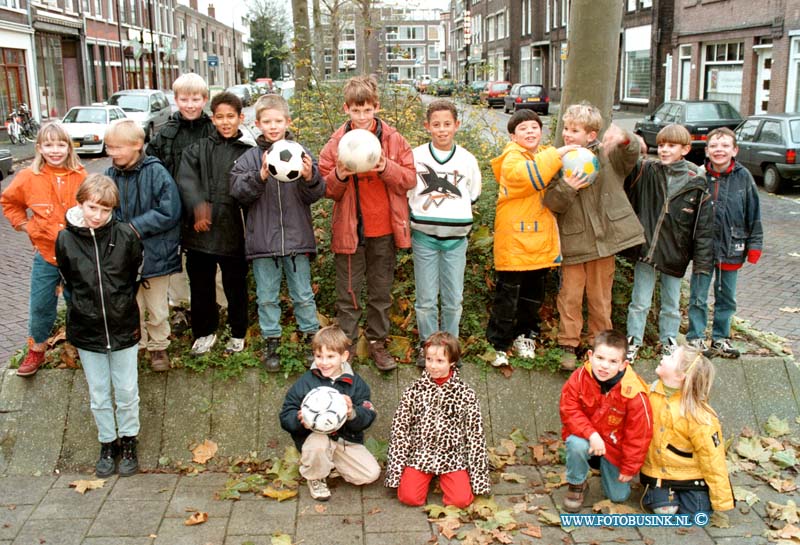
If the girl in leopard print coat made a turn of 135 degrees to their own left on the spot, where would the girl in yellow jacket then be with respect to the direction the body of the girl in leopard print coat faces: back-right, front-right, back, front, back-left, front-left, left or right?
front-right

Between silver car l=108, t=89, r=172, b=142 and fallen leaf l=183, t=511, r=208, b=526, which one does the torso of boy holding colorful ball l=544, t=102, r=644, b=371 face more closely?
the fallen leaf

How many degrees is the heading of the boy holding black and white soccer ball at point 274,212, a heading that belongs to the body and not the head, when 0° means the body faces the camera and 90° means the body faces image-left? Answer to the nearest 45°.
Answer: approximately 0°

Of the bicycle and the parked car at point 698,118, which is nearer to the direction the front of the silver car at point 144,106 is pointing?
the bicycle

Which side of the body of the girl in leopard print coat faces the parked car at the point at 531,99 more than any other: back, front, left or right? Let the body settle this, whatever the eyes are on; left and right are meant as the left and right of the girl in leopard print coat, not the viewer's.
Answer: back

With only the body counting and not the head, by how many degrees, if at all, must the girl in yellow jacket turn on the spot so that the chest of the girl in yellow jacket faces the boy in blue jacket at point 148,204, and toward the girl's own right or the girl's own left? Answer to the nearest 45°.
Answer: approximately 45° to the girl's own right

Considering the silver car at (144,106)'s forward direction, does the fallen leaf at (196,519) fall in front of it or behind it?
in front

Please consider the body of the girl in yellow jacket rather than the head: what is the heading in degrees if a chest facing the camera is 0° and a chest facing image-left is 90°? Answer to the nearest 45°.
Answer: approximately 45°

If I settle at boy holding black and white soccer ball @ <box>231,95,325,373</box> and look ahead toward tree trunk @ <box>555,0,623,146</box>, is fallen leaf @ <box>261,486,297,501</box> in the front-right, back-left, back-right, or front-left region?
back-right

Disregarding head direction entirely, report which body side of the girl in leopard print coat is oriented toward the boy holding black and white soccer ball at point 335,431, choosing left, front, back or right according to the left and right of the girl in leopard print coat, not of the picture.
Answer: right

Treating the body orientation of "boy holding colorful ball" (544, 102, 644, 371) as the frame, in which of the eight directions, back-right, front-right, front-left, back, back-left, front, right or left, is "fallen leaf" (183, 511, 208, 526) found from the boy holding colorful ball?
front-right

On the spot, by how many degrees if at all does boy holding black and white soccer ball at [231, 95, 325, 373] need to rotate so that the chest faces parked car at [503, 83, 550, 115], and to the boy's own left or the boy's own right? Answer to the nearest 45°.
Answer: approximately 180°
